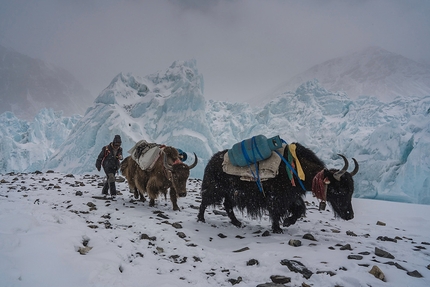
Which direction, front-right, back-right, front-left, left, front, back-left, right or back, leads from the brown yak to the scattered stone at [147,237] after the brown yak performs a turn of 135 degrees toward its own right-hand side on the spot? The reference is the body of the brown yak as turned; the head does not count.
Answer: left

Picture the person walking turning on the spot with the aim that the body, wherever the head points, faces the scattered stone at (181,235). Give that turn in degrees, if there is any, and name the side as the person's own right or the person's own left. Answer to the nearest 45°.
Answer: approximately 45° to the person's own right

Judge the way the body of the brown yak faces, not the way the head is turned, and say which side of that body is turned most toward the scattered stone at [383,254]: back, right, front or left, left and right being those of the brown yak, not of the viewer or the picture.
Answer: front

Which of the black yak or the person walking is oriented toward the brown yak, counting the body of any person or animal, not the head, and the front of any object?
the person walking

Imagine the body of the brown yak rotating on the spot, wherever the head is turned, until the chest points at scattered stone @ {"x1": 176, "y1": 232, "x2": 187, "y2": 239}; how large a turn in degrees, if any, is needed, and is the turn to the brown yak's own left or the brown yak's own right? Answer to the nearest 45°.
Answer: approximately 45° to the brown yak's own right

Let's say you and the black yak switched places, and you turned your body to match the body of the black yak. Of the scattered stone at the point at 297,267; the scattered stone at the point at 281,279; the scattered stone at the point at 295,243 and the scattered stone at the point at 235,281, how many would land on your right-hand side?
4

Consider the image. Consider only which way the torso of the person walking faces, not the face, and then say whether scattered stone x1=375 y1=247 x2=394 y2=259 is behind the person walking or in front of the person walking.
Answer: in front

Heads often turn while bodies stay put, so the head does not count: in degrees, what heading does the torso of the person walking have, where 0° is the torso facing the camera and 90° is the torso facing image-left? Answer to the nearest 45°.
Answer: approximately 315°

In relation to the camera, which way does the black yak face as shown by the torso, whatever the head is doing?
to the viewer's right

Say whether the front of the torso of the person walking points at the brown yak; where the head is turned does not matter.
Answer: yes

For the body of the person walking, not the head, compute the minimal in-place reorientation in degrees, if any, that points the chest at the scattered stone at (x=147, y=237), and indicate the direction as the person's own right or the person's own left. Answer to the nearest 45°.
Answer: approximately 45° to the person's own right

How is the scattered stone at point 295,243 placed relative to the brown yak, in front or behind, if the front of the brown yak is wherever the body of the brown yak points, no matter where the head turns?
in front

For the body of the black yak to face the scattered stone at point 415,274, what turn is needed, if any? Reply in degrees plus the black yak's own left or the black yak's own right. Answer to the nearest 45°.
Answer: approximately 45° to the black yak's own right

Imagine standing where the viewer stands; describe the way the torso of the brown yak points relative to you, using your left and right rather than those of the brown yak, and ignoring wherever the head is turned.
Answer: facing the viewer and to the right of the viewer

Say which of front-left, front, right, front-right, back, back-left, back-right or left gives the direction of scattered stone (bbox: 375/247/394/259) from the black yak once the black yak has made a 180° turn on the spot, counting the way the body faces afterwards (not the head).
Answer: back-left
